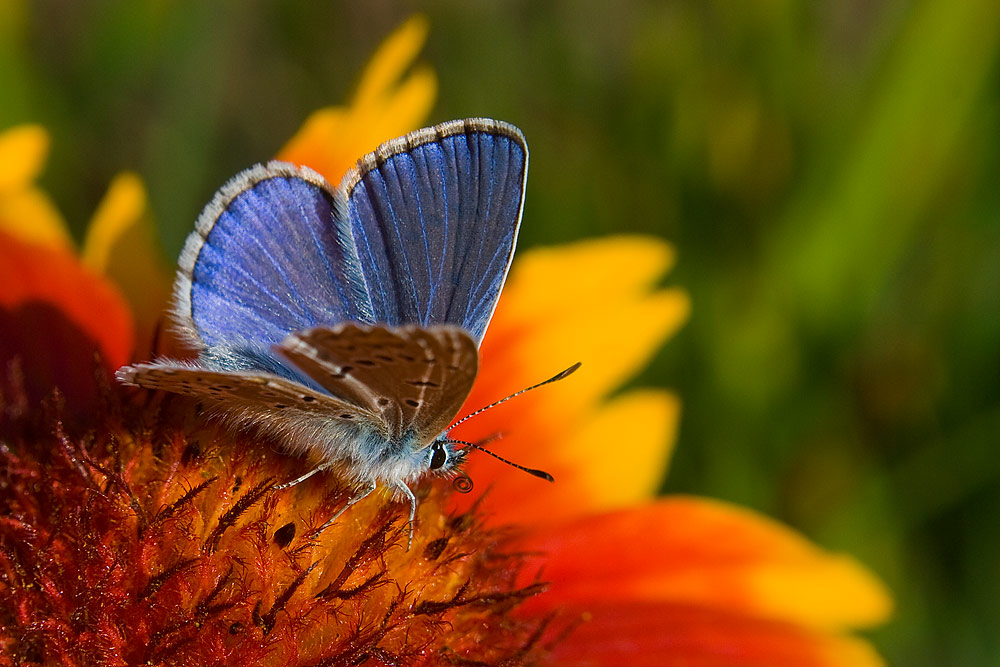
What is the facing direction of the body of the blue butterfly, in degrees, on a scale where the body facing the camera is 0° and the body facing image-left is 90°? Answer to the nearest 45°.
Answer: approximately 270°
